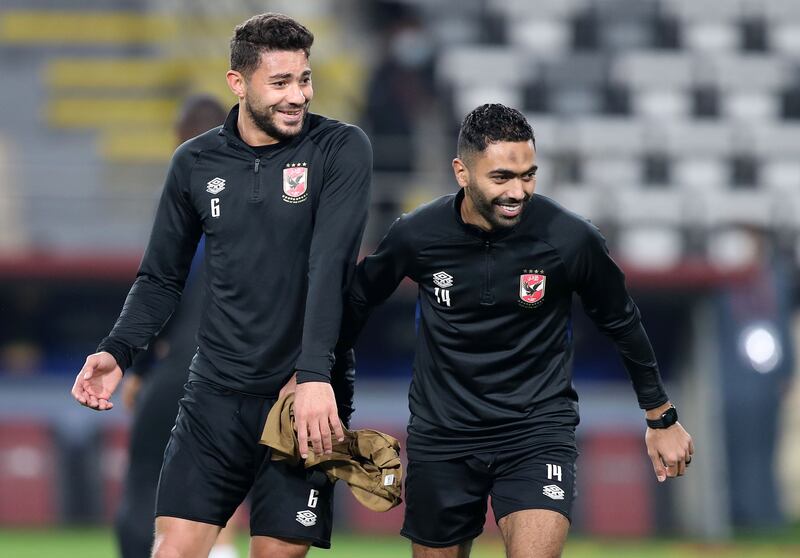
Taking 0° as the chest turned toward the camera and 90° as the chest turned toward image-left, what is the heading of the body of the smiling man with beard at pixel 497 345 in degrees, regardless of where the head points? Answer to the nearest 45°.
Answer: approximately 0°

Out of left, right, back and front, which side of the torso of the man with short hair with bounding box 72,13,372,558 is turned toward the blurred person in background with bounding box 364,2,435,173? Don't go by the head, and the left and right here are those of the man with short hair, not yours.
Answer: back

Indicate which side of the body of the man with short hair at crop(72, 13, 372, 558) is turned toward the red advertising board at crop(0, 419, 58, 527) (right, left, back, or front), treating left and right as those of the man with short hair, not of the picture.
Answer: back

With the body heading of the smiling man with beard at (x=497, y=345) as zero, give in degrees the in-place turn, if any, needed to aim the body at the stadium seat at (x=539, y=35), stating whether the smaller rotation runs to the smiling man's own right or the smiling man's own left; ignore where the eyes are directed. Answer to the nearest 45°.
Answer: approximately 180°

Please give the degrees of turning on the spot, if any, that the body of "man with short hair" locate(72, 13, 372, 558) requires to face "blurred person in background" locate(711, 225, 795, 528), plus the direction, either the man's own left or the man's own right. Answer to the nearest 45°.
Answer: approximately 135° to the man's own left

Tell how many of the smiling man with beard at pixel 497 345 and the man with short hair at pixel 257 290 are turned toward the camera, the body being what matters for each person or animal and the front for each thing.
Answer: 2

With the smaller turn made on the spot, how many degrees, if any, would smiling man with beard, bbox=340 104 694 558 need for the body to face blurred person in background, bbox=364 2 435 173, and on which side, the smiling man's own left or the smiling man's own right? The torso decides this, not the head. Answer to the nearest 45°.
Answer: approximately 180°

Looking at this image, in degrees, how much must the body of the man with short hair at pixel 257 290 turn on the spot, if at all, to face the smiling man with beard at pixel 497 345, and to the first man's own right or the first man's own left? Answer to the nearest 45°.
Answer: approximately 90° to the first man's own left

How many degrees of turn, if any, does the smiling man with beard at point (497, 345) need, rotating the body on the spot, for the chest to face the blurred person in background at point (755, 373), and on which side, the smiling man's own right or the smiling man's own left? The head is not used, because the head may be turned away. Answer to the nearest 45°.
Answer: approximately 180°
